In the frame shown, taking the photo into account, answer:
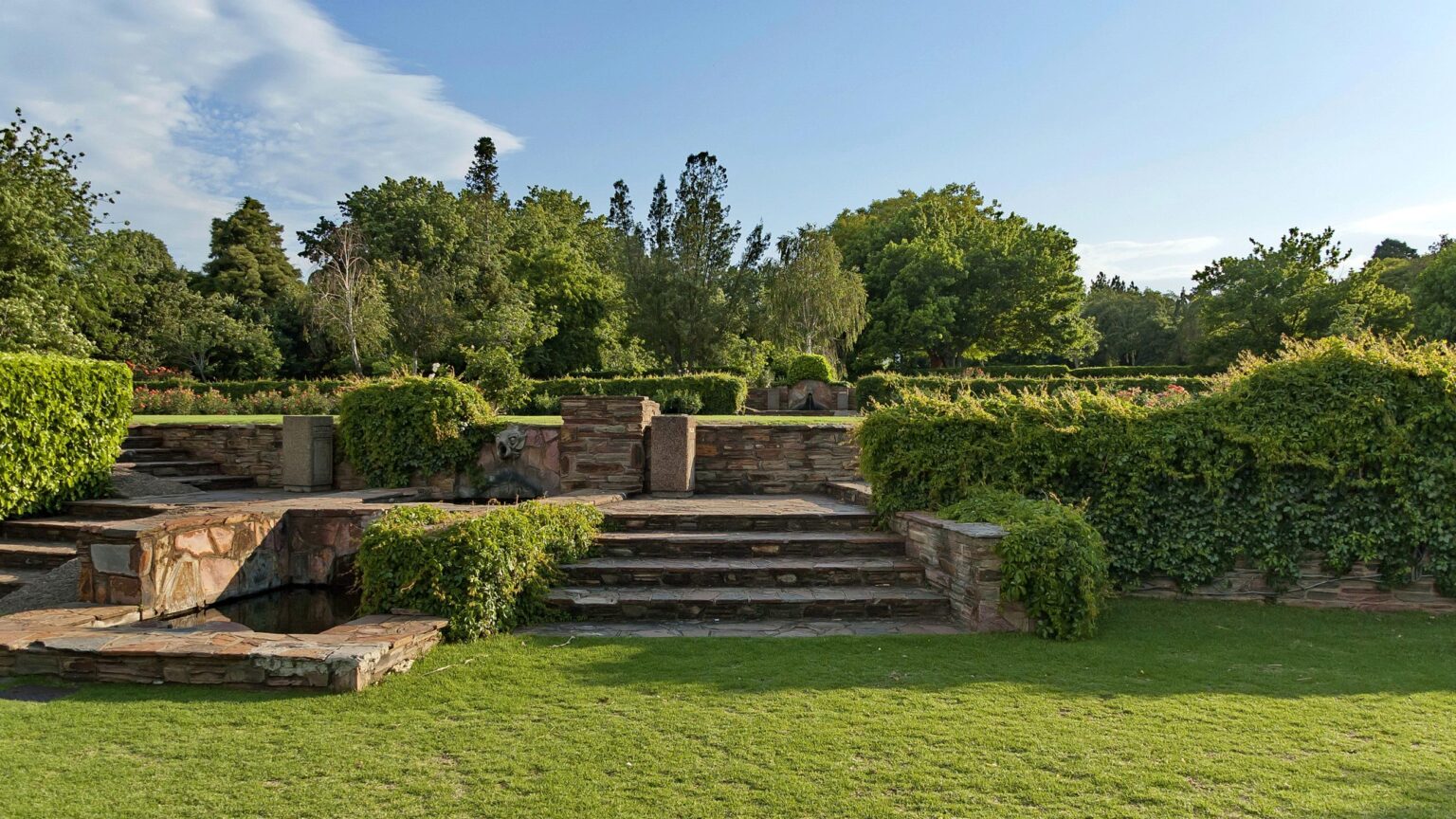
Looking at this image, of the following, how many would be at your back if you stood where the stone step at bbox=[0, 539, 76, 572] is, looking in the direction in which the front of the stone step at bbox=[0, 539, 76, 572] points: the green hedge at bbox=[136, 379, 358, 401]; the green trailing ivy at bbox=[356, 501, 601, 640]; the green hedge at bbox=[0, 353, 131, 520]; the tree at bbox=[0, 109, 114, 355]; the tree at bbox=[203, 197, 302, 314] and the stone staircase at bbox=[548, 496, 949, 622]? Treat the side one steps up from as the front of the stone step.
4

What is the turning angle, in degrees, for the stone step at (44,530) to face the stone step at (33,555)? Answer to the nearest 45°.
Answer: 0° — it already faces it

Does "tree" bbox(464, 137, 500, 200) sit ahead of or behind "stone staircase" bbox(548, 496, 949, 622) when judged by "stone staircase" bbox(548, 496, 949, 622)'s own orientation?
behind

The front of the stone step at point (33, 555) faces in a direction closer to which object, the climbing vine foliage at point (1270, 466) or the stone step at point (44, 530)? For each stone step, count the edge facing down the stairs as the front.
the climbing vine foliage

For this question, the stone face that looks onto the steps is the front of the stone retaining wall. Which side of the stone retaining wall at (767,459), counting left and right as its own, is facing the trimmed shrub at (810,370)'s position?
back

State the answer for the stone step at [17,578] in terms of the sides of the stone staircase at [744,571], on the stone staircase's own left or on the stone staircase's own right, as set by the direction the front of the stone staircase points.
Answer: on the stone staircase's own right

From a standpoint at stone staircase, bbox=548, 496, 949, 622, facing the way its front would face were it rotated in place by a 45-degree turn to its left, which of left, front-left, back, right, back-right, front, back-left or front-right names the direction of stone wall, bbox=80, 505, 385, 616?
back-right

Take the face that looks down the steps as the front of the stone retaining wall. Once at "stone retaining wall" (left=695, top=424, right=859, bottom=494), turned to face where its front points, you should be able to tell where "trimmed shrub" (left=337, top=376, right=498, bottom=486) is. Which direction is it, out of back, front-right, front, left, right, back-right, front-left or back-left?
right
